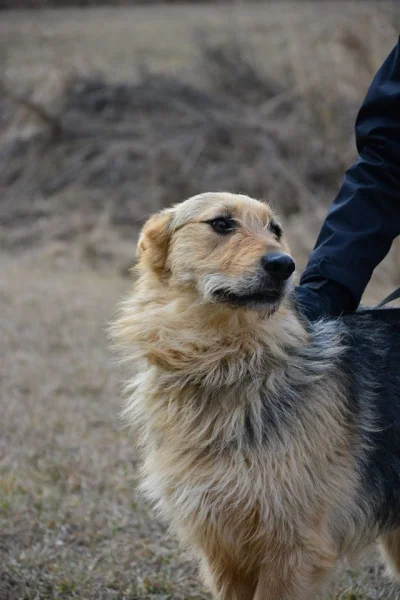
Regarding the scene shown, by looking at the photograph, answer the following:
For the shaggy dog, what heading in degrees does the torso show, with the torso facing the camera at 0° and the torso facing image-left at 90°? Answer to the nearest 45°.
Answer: approximately 45°
